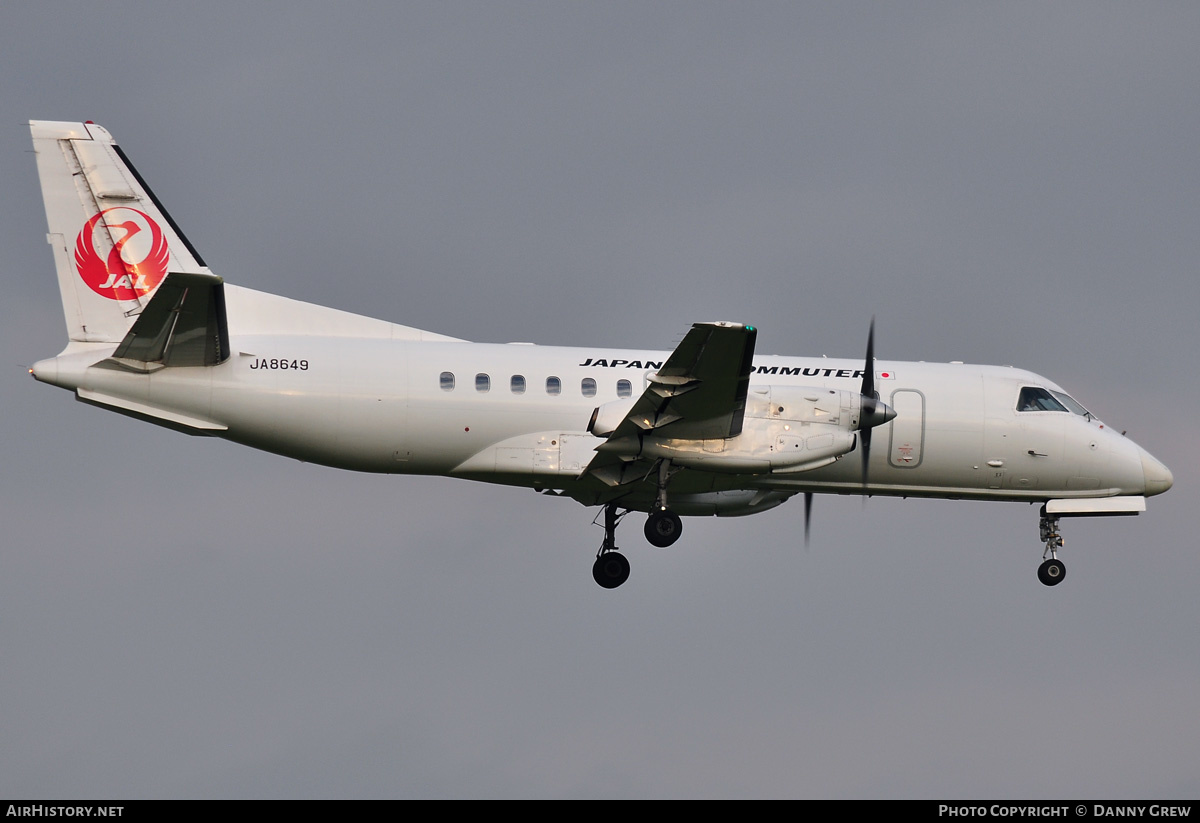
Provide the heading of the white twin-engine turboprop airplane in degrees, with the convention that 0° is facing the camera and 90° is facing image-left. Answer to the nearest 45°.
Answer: approximately 270°
